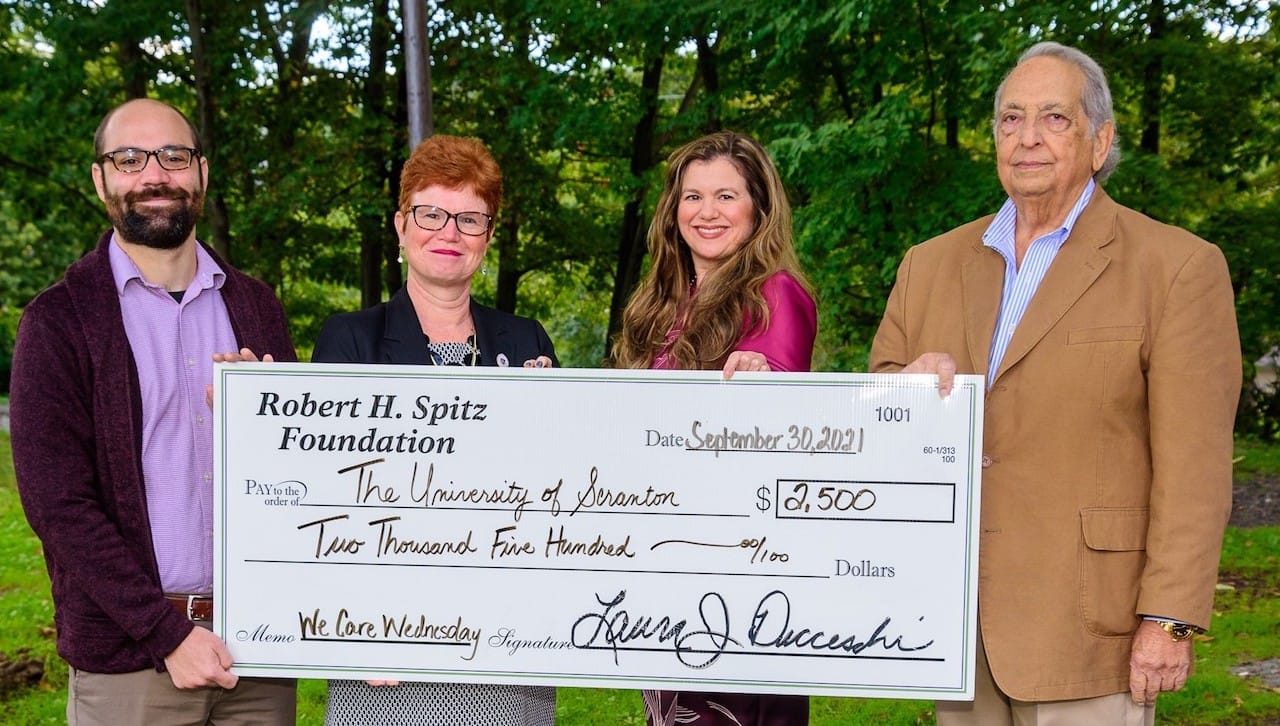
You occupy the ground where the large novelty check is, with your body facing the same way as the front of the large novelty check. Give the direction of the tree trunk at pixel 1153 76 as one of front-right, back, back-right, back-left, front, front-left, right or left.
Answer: back-left

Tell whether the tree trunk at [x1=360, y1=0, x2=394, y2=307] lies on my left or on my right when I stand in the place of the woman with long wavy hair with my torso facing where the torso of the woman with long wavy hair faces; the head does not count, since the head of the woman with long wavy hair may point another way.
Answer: on my right

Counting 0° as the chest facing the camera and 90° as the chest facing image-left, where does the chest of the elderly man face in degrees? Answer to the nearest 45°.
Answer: approximately 45°

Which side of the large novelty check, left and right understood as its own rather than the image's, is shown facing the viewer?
front

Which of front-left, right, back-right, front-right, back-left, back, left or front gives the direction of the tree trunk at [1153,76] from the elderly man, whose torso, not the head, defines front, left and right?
back-right

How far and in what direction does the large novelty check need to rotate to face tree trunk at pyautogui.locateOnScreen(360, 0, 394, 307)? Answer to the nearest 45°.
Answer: approximately 180°

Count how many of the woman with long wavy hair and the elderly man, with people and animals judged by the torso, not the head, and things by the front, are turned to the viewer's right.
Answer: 0

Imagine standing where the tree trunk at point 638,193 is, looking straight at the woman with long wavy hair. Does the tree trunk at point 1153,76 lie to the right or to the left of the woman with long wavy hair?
left

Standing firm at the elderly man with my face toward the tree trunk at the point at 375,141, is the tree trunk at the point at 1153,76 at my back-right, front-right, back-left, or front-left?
front-right

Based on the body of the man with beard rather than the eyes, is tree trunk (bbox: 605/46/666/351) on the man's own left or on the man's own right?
on the man's own left
